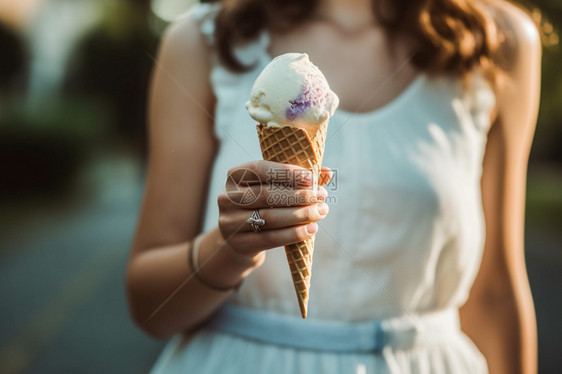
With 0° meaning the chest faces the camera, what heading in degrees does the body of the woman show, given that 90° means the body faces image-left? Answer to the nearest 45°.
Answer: approximately 0°
